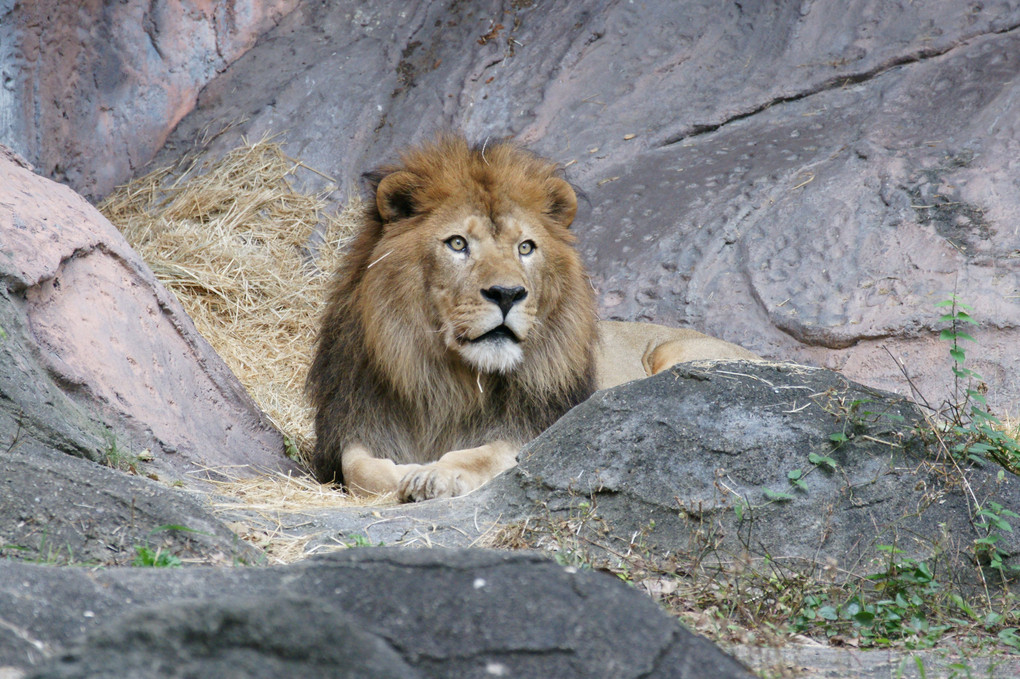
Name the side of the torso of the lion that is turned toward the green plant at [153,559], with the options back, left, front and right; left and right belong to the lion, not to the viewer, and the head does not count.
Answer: front

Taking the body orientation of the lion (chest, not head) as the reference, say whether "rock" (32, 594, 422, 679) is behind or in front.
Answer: in front

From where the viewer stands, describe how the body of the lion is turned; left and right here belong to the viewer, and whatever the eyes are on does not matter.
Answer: facing the viewer and to the left of the viewer

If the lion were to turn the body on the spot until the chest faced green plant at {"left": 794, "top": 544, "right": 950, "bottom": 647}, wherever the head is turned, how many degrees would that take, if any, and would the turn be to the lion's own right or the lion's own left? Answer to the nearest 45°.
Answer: approximately 90° to the lion's own left

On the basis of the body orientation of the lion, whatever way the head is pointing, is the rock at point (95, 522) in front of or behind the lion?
in front

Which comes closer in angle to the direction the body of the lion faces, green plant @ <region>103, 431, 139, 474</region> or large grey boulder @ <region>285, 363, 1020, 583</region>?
the green plant

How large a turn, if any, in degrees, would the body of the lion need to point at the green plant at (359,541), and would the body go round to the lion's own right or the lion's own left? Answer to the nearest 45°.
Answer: approximately 45° to the lion's own left
